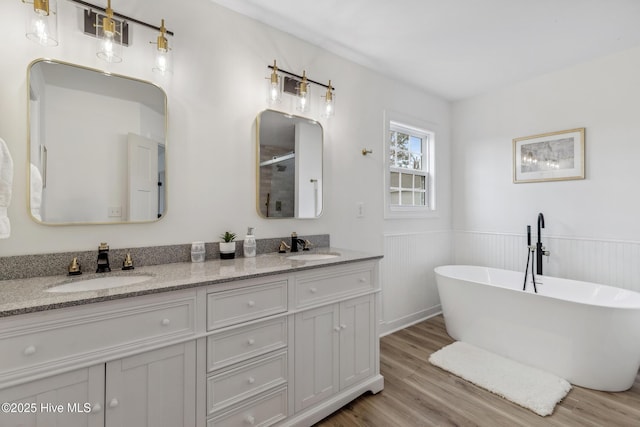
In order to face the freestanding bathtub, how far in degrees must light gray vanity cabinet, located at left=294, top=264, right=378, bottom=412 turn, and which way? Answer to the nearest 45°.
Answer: approximately 45° to its left

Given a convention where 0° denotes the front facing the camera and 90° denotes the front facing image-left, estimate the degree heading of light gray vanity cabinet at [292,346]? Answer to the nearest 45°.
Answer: approximately 315°

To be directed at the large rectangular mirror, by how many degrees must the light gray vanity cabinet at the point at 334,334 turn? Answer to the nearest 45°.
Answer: approximately 135° to its right

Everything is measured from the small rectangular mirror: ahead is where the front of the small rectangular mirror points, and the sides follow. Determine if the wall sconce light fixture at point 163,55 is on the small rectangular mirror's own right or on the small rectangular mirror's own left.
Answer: on the small rectangular mirror's own right

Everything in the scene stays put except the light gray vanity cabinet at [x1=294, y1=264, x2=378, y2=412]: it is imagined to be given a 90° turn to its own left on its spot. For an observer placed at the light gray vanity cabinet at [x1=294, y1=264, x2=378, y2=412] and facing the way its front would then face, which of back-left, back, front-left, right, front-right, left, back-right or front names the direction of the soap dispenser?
back-left

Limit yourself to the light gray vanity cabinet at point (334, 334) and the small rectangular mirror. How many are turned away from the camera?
0

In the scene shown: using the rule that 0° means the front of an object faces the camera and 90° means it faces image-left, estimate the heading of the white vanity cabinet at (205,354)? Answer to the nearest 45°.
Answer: approximately 315°

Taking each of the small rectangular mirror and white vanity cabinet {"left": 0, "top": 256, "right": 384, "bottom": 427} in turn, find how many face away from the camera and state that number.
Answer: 0

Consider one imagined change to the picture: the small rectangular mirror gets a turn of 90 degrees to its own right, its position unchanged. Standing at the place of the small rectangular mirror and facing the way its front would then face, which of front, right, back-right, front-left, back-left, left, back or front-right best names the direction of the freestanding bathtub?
back-left
